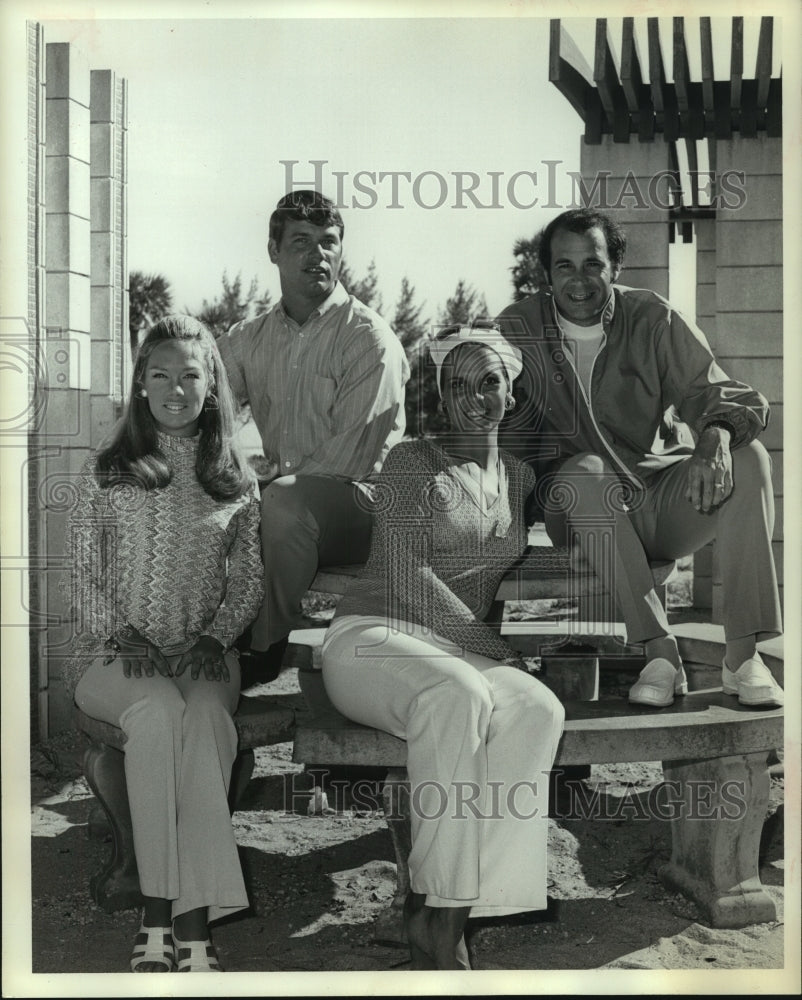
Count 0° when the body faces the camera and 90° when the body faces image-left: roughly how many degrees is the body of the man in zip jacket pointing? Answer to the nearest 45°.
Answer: approximately 0°

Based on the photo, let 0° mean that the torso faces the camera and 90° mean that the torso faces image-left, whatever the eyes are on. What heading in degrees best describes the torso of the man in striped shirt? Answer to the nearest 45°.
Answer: approximately 45°

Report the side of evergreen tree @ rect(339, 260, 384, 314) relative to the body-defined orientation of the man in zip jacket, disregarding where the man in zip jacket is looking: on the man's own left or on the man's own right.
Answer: on the man's own right

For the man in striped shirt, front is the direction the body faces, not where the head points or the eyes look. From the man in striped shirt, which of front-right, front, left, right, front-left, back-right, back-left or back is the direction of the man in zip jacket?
back-left

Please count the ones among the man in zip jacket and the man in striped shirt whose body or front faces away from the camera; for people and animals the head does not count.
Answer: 0

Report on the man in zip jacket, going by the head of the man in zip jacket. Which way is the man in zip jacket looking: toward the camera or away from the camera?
toward the camera

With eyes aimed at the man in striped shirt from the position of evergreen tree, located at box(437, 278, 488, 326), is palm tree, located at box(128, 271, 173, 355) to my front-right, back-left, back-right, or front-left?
front-right
